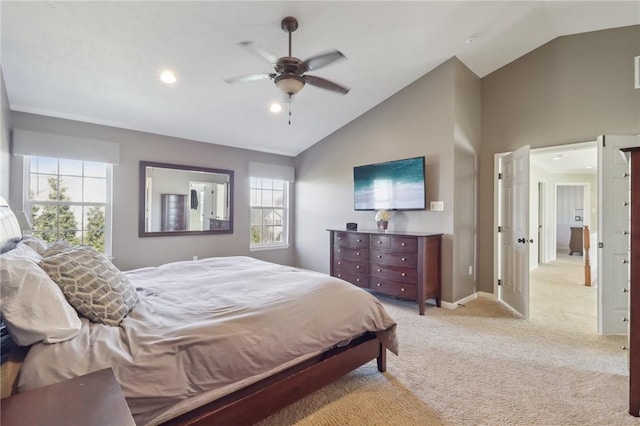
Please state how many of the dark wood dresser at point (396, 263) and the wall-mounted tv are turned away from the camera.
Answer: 0

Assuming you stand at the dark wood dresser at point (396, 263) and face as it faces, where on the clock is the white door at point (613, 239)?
The white door is roughly at 8 o'clock from the dark wood dresser.

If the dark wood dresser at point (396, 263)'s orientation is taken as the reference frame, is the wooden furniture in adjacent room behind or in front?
behind

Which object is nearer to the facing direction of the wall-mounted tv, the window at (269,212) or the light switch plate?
the window

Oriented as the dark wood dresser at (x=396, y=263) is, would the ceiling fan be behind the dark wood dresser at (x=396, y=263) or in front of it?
in front

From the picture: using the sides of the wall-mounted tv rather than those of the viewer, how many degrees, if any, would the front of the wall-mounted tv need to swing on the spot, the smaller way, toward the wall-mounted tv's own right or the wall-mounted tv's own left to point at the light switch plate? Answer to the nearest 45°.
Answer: approximately 135° to the wall-mounted tv's own left

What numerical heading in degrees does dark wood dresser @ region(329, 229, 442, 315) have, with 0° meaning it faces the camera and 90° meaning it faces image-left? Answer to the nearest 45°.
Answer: approximately 45°

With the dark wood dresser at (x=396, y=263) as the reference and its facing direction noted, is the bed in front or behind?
in front

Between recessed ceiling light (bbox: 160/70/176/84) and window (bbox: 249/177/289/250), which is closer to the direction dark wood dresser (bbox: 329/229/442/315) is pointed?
the recessed ceiling light
